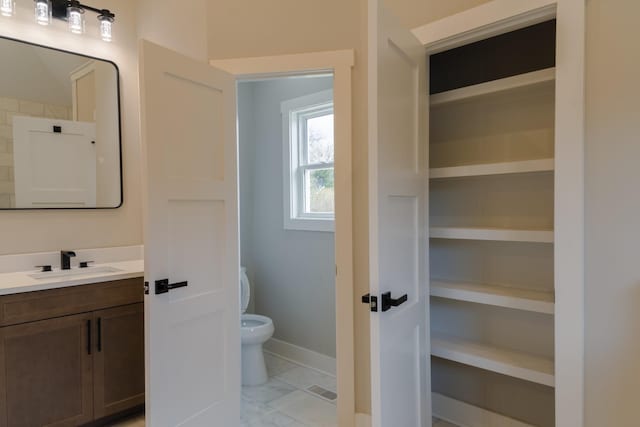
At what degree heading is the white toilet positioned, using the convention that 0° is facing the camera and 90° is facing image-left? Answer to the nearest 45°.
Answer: approximately 315°

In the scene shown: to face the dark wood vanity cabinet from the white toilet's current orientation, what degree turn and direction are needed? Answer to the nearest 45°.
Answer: approximately 90° to its right
